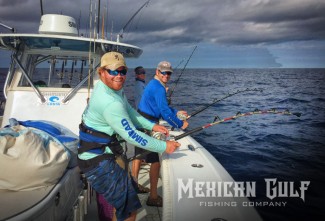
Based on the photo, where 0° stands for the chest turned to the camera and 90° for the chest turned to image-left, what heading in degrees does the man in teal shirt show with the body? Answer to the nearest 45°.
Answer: approximately 270°
